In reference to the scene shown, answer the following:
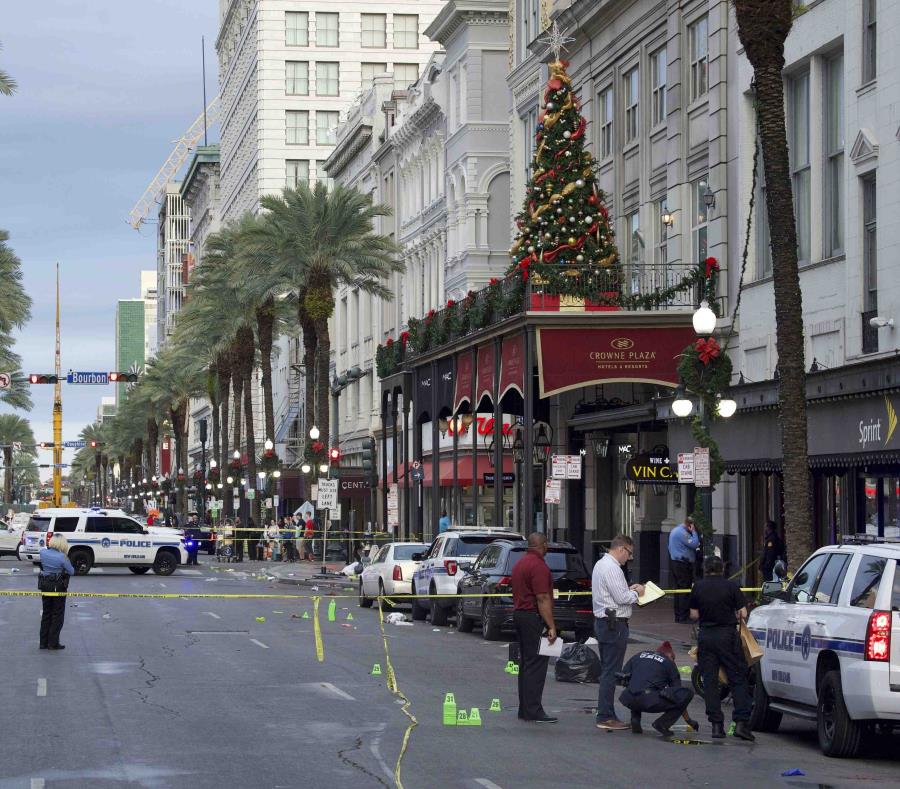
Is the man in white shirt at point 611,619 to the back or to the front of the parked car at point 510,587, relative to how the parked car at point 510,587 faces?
to the back

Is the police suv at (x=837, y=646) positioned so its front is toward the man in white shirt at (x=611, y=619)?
no

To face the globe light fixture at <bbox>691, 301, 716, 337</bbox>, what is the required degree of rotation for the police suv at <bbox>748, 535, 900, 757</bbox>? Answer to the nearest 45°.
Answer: approximately 45° to its right

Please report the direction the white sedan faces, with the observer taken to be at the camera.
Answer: facing away from the viewer and to the left of the viewer

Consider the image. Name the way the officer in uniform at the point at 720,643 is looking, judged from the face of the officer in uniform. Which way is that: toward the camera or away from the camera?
away from the camera

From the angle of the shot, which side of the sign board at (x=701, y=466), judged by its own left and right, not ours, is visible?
front

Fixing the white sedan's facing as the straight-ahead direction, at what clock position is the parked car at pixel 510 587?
The parked car is roughly at 7 o'clock from the white sedan.

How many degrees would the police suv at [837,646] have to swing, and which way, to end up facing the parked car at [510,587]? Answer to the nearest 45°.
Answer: approximately 45° to its right

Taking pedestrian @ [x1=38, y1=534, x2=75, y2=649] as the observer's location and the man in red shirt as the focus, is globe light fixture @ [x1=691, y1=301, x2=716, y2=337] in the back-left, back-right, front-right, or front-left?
front-left
